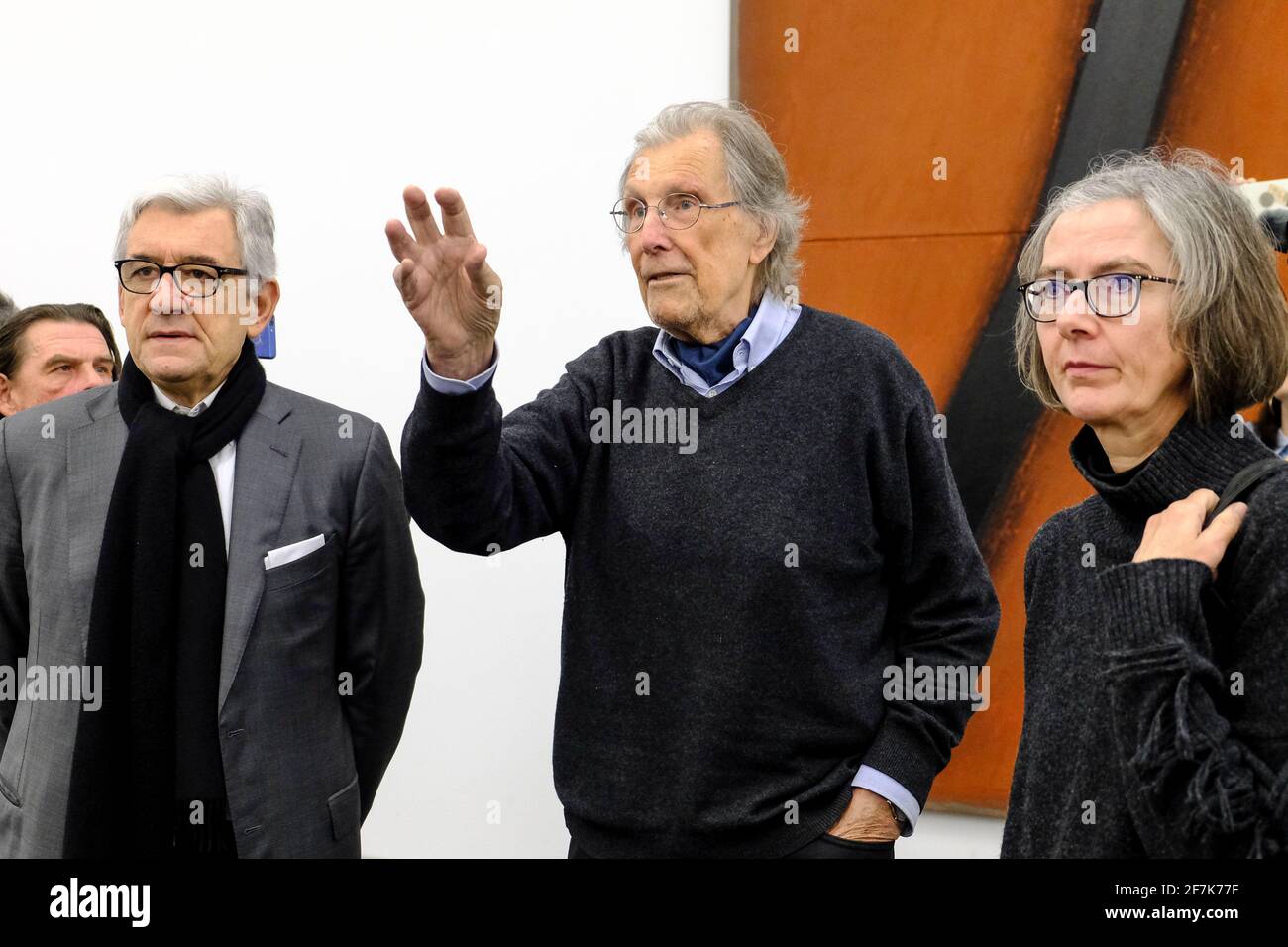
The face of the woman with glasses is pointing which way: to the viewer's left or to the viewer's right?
to the viewer's left

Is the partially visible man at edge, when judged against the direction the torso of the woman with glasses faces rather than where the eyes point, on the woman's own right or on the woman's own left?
on the woman's own right

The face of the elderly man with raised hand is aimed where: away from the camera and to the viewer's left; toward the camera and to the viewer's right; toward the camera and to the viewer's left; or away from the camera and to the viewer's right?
toward the camera and to the viewer's left

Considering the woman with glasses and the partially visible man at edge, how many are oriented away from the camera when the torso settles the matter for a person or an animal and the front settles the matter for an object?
0

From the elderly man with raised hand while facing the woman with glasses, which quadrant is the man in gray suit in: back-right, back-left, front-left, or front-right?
back-right

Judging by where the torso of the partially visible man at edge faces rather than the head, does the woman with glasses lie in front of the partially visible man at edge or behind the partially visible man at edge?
in front

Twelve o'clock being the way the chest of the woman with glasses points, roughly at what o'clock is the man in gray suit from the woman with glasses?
The man in gray suit is roughly at 2 o'clock from the woman with glasses.

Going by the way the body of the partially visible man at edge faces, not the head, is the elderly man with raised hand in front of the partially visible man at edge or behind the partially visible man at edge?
in front

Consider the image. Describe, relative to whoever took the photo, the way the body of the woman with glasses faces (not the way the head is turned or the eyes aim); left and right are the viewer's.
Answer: facing the viewer and to the left of the viewer

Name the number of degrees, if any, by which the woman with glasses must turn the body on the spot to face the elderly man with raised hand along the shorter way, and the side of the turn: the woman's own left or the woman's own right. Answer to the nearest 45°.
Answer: approximately 90° to the woman's own right
